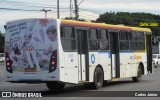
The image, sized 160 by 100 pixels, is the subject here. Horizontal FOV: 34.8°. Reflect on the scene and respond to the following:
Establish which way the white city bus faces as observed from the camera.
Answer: facing away from the viewer and to the right of the viewer
